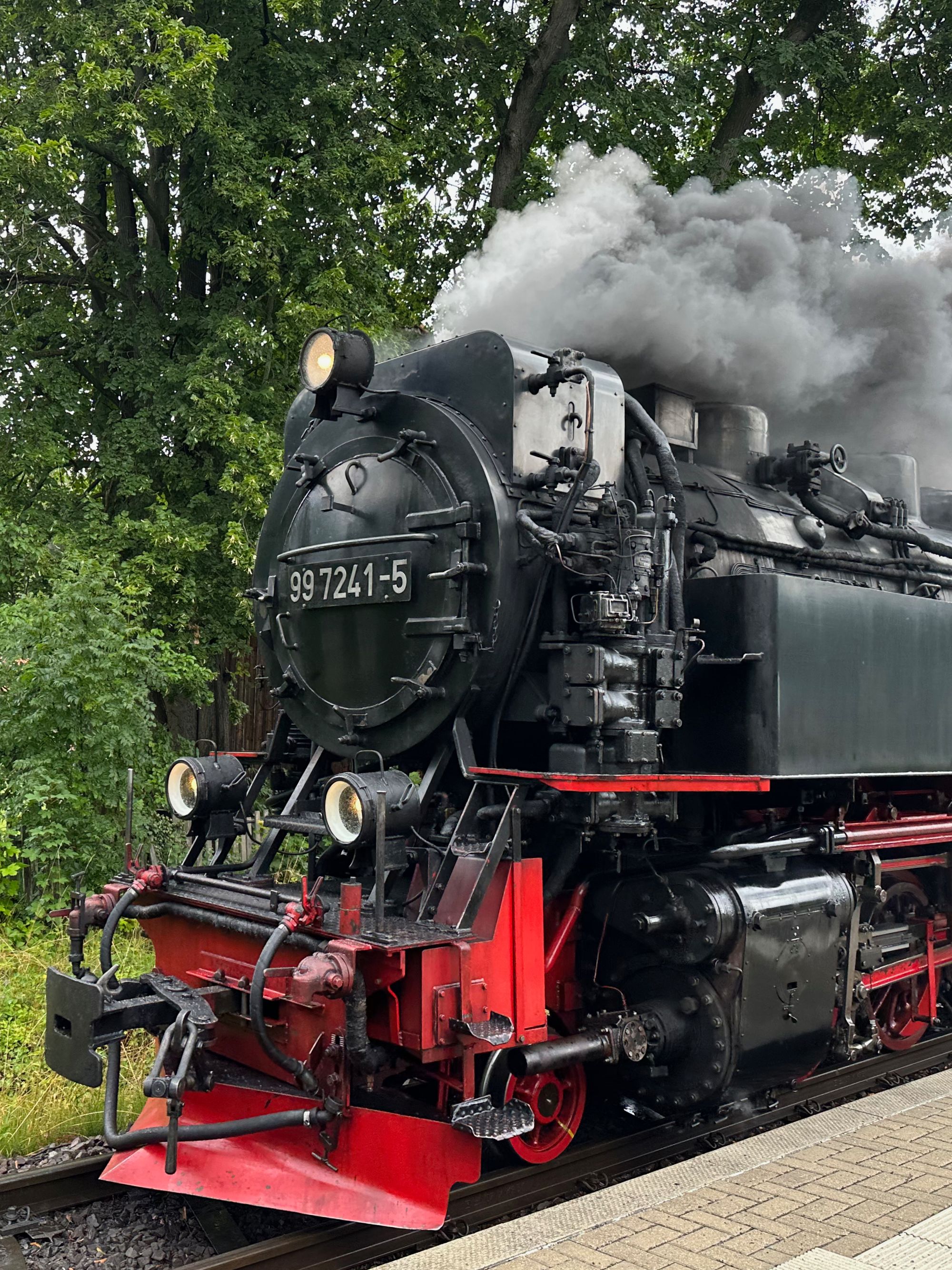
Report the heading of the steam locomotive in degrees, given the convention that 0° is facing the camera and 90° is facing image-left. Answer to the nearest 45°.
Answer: approximately 45°

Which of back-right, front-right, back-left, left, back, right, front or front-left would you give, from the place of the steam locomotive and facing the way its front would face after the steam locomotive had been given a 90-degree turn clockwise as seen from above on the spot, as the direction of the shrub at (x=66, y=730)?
front
